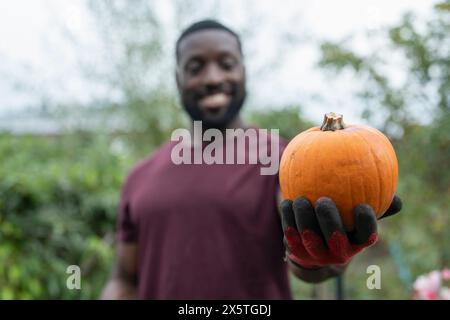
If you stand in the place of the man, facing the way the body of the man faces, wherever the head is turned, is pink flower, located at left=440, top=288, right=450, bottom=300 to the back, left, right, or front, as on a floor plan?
left

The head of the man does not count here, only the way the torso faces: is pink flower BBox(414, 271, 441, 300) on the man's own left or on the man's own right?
on the man's own left

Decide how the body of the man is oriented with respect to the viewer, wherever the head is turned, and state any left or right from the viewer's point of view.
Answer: facing the viewer
